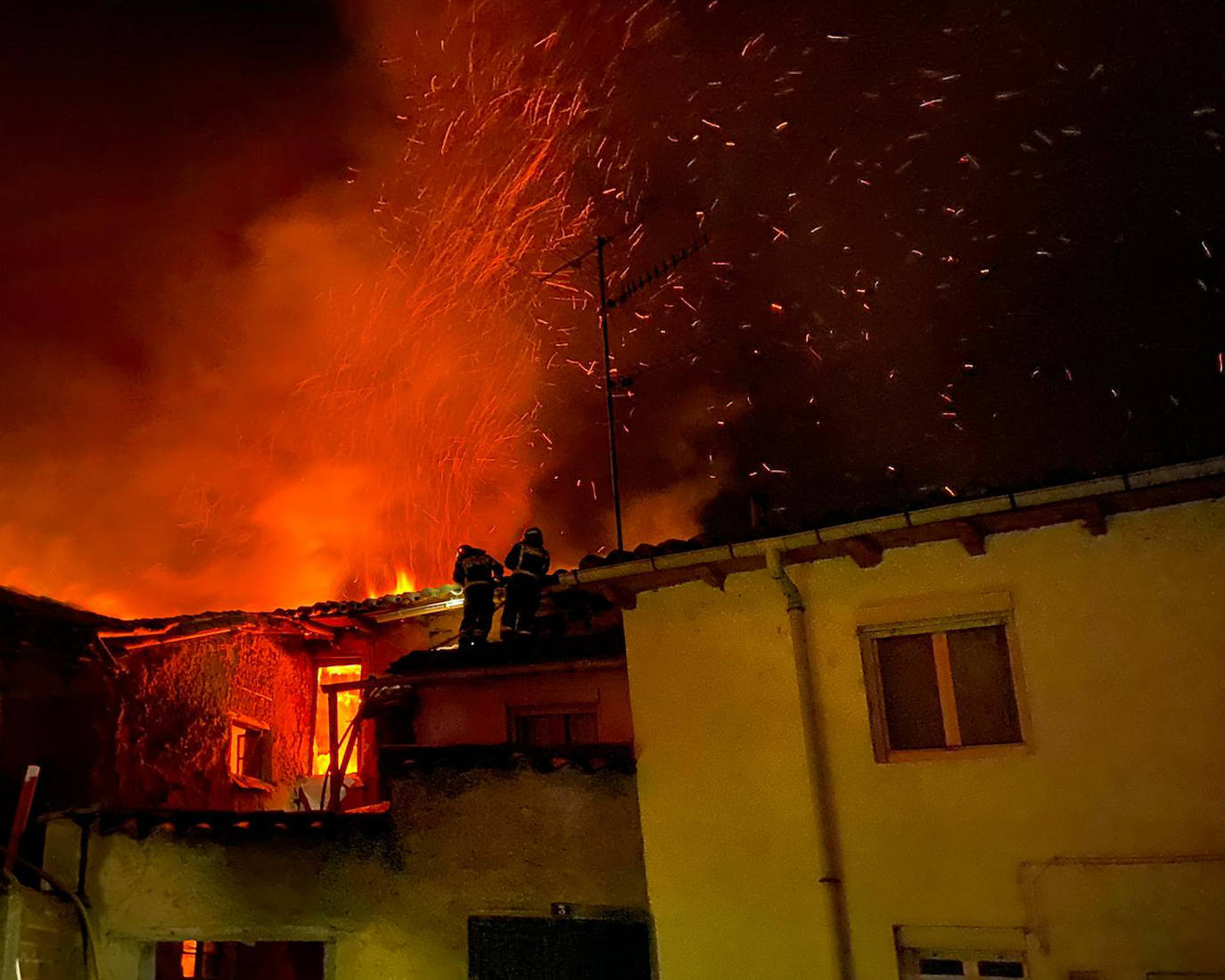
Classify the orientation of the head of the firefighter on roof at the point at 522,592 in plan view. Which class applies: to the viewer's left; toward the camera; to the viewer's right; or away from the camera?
away from the camera

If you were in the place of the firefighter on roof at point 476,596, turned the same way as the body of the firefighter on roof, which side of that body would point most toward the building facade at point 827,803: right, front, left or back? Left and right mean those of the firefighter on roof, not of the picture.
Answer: back

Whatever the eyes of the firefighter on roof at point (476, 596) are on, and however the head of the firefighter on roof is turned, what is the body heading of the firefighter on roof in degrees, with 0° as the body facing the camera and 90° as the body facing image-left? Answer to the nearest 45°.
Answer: approximately 135°
